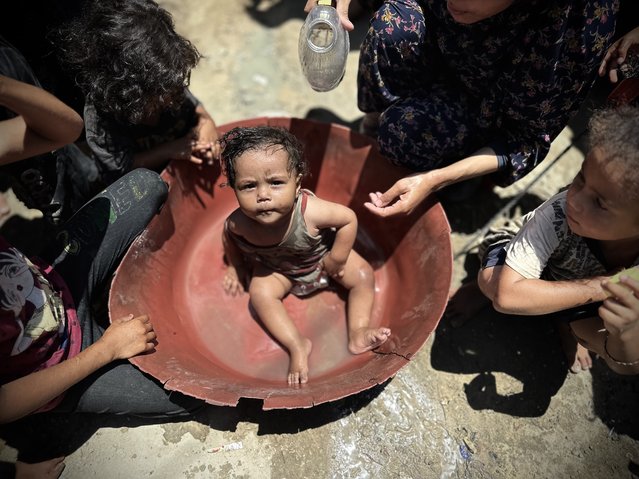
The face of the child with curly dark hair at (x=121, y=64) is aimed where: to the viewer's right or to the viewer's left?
to the viewer's right

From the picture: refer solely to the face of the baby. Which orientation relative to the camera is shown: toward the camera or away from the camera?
toward the camera

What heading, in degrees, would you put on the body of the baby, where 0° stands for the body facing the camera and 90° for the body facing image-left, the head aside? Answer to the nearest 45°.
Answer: approximately 0°

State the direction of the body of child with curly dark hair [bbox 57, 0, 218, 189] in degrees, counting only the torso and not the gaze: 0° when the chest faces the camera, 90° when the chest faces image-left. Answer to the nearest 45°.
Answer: approximately 315°

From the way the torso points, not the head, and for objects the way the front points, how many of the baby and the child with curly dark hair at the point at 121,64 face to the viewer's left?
0

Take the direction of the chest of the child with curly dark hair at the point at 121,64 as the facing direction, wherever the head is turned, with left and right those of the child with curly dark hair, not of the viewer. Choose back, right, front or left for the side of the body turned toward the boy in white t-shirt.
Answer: front

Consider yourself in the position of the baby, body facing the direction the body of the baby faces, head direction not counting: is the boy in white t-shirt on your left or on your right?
on your left
